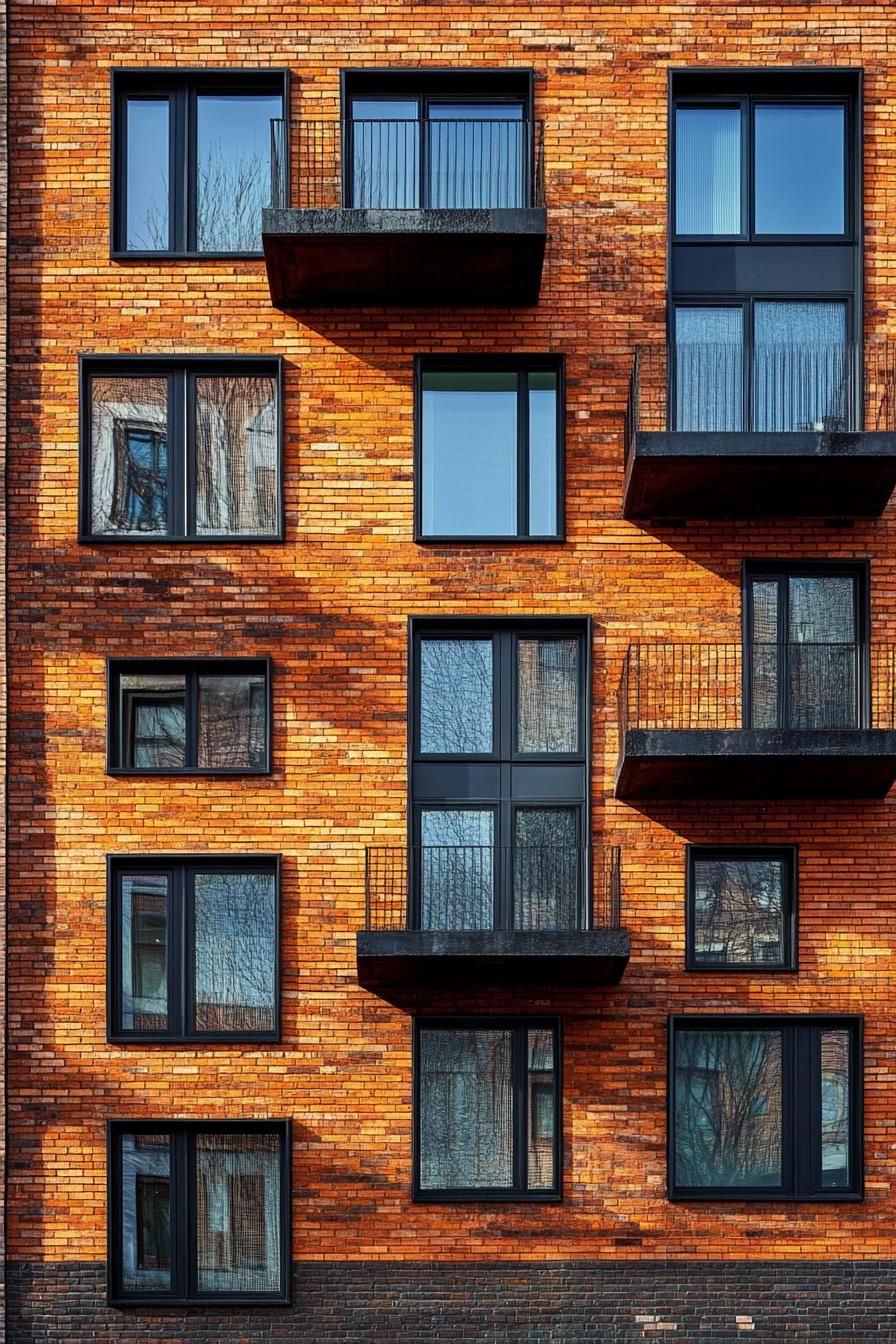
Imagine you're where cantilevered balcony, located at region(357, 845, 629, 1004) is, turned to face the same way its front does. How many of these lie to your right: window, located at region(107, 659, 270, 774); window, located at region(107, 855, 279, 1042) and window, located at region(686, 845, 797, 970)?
2

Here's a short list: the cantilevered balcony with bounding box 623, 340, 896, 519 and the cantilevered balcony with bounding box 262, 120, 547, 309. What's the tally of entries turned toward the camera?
2

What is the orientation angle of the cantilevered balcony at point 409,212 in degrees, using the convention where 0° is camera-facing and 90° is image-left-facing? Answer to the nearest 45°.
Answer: approximately 0°

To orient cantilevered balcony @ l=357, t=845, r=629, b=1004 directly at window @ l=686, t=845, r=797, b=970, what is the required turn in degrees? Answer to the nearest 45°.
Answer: approximately 90° to its left

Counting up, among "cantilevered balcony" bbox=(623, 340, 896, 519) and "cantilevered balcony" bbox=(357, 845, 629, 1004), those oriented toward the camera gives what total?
2

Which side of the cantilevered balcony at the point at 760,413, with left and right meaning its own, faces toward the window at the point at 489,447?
right
